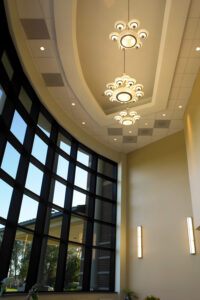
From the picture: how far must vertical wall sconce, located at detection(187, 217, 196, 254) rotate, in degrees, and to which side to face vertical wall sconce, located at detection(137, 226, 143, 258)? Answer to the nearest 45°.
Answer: approximately 90° to its right

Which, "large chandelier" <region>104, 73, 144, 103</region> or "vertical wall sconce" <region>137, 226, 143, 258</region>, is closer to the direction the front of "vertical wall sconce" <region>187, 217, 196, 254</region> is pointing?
the large chandelier

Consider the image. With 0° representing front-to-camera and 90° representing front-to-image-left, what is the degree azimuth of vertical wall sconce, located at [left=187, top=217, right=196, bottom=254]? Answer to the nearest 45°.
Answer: approximately 45°

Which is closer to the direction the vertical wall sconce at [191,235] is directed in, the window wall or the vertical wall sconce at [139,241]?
the window wall

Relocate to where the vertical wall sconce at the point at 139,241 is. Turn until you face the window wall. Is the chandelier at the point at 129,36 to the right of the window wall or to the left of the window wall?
left
